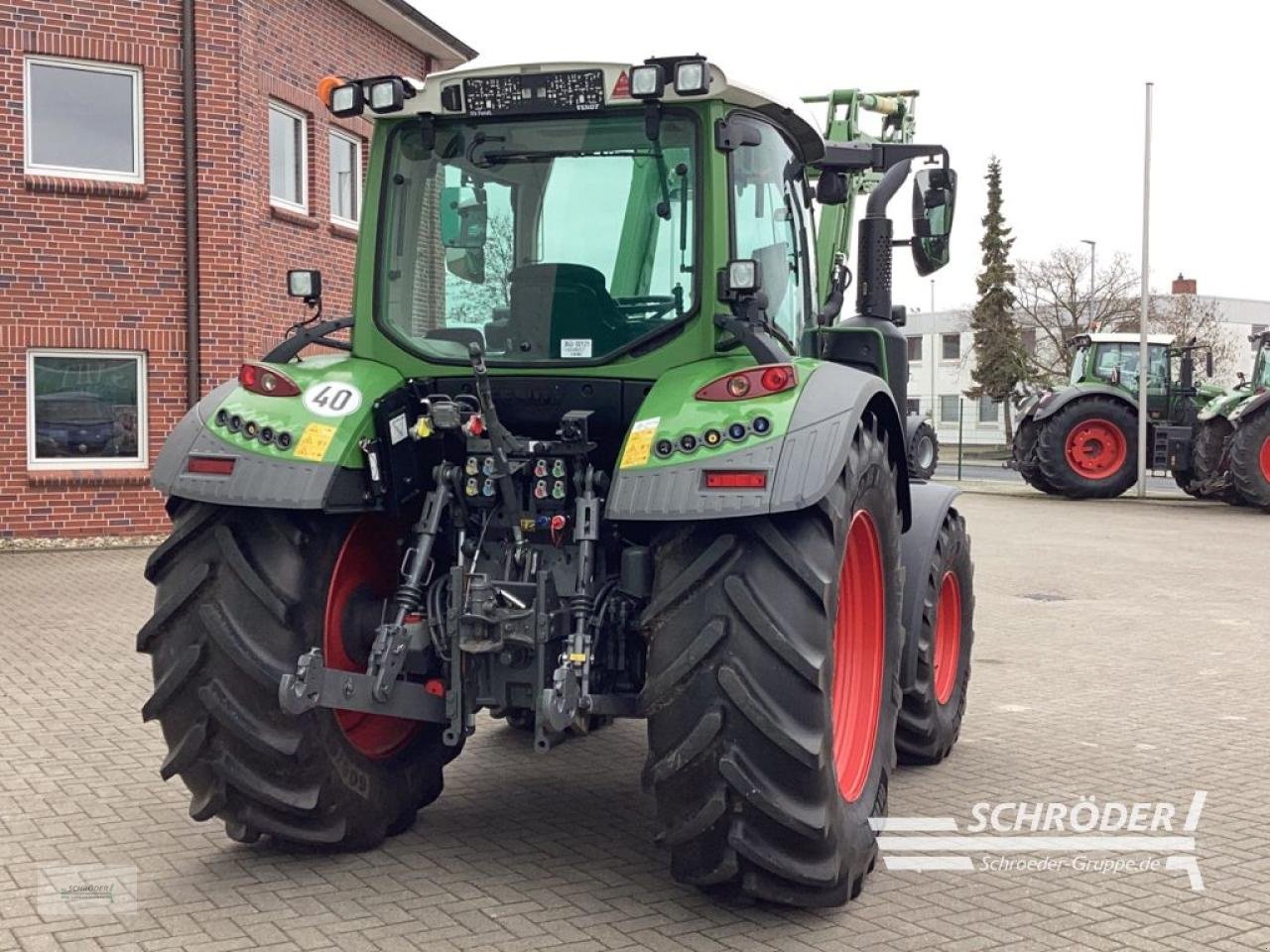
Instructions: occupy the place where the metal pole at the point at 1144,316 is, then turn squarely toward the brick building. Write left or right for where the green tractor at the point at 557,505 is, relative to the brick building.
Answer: left

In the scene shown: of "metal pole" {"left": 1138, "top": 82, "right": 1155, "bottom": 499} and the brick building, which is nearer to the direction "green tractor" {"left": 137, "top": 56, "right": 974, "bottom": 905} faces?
the metal pole

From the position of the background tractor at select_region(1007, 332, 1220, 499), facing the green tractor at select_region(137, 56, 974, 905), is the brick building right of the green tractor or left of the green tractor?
right

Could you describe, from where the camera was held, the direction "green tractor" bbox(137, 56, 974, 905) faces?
facing away from the viewer and to the right of the viewer

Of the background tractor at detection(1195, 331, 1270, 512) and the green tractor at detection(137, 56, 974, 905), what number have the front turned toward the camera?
0

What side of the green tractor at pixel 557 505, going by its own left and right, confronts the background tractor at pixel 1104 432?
front
